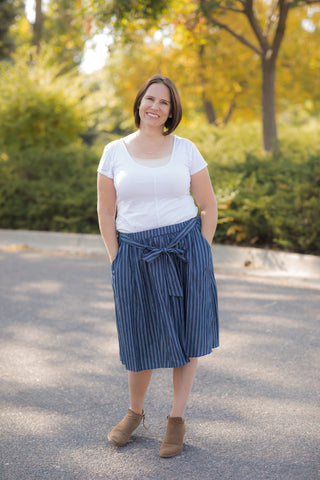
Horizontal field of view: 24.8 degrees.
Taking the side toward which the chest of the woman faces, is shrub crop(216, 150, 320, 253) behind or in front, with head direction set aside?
behind

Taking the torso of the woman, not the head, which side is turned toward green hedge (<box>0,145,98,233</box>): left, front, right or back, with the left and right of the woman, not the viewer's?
back

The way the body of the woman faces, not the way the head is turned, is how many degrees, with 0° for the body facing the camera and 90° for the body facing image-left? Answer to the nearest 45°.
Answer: approximately 0°

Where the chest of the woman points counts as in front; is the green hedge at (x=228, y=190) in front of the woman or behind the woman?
behind

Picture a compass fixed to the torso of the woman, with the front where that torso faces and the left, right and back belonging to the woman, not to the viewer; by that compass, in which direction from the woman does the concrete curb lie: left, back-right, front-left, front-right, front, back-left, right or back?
back

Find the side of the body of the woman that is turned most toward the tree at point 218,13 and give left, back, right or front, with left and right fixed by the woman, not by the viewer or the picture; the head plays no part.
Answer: back

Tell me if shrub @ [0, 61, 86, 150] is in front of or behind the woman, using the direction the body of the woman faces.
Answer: behind

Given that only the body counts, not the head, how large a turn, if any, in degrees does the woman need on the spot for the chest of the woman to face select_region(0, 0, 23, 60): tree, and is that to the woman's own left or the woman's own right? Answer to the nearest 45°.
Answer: approximately 180°
